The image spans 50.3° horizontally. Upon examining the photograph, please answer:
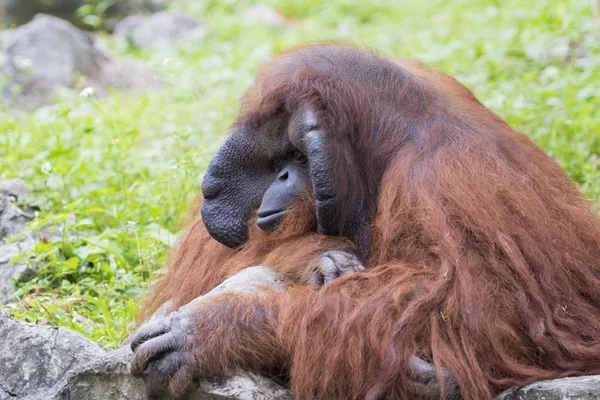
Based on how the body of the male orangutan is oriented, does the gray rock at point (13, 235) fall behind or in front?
in front

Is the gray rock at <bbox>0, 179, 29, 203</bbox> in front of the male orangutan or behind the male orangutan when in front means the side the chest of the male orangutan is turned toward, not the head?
in front

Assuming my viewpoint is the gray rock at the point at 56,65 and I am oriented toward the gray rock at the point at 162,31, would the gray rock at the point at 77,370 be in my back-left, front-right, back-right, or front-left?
back-right

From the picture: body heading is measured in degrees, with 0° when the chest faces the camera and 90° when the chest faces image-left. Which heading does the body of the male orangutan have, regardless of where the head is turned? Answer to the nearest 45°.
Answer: approximately 90°

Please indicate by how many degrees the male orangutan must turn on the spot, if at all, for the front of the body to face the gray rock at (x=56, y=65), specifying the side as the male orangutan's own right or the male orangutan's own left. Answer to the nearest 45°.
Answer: approximately 45° to the male orangutan's own right

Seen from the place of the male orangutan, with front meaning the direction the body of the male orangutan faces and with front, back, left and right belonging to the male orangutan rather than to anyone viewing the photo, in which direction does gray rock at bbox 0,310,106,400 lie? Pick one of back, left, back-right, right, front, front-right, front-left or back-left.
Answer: front

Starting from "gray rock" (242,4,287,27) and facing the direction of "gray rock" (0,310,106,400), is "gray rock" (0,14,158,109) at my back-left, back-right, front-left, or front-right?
front-right
